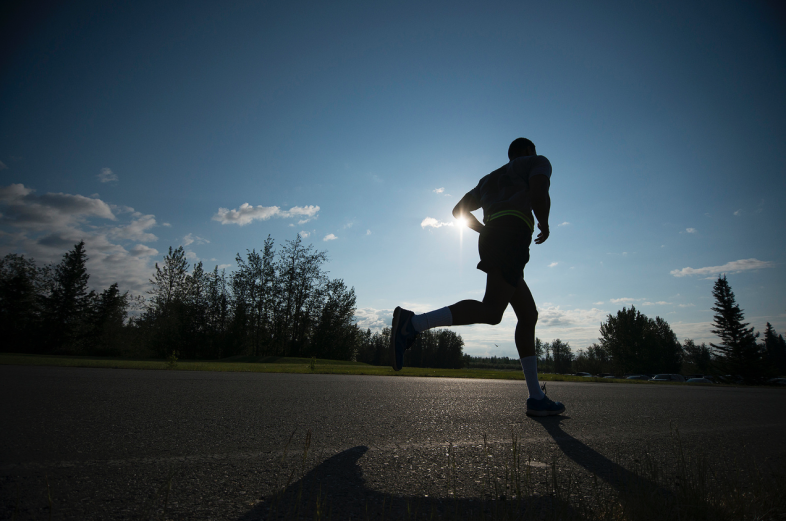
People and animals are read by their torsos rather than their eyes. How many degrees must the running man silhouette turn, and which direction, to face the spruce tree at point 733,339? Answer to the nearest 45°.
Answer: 0° — it already faces it

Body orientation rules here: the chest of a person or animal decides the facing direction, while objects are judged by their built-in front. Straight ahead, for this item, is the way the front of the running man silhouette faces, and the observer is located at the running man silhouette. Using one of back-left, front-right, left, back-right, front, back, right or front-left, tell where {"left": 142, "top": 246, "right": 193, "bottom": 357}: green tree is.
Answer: left

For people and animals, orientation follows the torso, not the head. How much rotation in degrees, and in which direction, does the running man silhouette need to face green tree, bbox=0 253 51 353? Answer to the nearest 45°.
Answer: approximately 90° to its left

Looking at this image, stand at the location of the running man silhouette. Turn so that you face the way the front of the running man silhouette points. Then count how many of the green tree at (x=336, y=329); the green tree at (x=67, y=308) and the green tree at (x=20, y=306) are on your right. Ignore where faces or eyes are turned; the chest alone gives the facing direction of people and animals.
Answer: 0

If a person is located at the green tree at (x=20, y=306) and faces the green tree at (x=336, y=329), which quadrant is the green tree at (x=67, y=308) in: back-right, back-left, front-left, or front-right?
front-left

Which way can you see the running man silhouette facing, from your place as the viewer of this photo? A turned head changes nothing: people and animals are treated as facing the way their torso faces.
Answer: facing away from the viewer and to the right of the viewer

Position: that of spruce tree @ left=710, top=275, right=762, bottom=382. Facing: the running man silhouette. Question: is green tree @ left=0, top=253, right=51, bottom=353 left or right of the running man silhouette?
right

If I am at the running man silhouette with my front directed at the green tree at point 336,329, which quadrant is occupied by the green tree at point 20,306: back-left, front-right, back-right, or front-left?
front-left

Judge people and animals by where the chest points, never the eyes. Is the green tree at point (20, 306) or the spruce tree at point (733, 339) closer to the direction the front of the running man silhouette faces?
the spruce tree

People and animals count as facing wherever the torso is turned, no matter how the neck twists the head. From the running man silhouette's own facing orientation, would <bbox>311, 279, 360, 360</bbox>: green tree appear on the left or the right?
on its left

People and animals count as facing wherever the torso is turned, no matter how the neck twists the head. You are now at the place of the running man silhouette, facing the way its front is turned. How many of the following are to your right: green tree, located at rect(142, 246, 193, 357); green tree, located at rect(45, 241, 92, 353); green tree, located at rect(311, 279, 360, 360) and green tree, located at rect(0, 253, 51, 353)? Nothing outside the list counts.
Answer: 0

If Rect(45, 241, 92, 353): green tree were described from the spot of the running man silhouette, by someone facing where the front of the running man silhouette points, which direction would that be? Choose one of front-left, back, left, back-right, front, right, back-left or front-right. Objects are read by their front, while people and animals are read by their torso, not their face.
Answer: left
